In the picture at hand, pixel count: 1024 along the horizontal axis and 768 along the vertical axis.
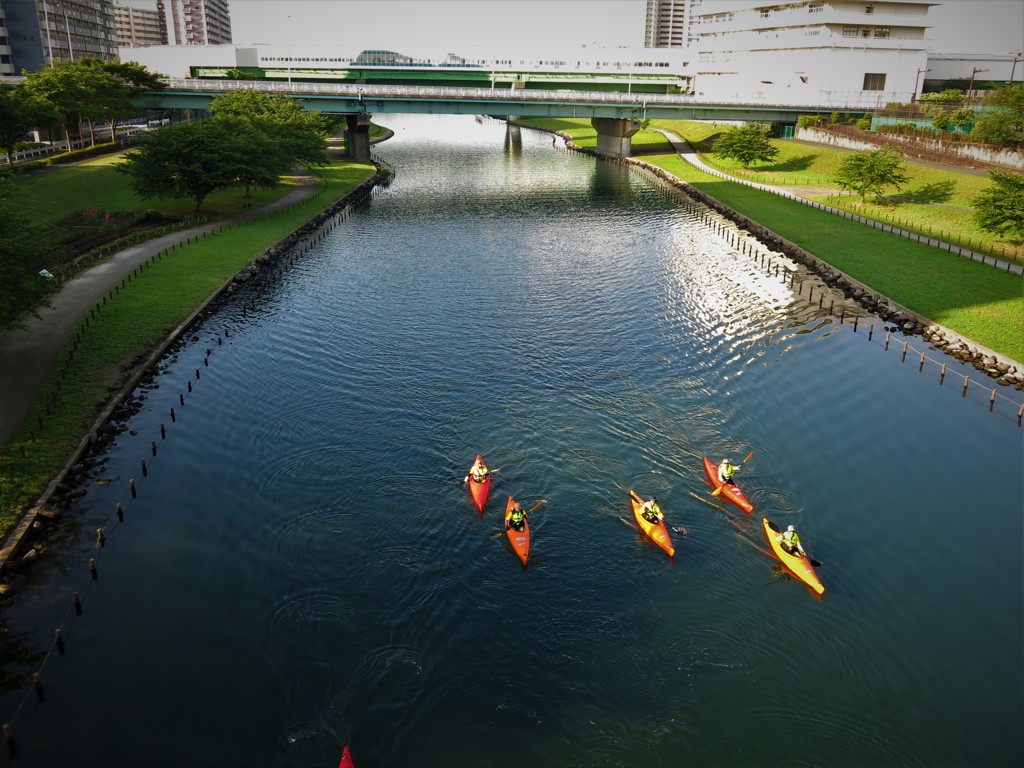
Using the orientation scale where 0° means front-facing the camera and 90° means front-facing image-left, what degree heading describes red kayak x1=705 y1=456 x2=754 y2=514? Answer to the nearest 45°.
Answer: approximately 315°

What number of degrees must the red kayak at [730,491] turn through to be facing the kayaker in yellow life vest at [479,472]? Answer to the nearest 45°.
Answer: approximately 135° to its right

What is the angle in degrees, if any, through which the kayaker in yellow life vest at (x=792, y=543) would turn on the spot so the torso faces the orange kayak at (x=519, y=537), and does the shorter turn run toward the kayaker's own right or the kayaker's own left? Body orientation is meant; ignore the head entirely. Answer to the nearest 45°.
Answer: approximately 135° to the kayaker's own right

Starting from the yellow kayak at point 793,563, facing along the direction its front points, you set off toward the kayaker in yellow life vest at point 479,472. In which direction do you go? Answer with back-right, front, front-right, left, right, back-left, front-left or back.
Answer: back-right

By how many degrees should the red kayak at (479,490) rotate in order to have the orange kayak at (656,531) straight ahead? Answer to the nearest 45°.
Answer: approximately 45° to its left

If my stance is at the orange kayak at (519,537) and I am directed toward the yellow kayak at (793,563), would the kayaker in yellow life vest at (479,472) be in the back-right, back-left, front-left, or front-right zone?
back-left

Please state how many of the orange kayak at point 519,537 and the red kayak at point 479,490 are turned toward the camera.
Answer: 2

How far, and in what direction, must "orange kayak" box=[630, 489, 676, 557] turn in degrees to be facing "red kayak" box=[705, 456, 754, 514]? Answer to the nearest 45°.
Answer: approximately 90° to its left

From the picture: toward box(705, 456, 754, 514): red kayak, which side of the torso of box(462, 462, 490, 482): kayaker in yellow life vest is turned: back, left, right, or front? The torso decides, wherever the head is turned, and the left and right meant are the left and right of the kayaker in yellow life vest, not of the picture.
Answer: left
